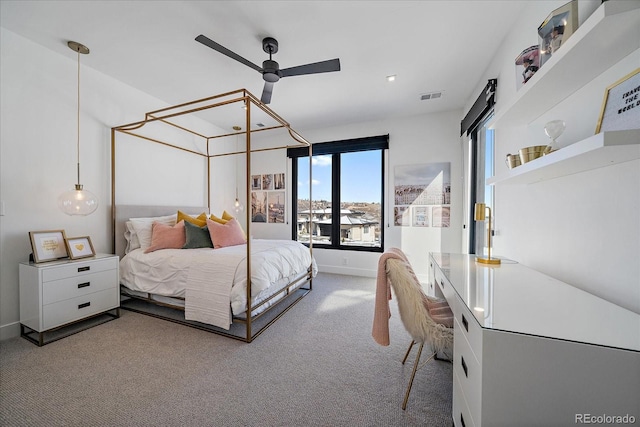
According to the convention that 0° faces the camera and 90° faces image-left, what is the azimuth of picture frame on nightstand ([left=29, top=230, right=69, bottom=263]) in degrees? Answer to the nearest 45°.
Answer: approximately 315°

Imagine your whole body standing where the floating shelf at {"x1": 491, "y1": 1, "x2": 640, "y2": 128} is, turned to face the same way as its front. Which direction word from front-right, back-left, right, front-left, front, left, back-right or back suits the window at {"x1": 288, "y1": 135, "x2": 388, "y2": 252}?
right

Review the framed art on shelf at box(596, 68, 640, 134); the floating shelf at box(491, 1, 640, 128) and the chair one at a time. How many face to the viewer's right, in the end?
1

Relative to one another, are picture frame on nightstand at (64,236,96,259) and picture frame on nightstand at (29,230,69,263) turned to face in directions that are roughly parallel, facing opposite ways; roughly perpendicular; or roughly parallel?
roughly parallel

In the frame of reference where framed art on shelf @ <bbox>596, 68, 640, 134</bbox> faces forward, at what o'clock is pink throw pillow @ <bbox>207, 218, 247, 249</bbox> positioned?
The pink throw pillow is roughly at 1 o'clock from the framed art on shelf.

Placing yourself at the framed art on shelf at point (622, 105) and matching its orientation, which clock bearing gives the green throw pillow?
The green throw pillow is roughly at 1 o'clock from the framed art on shelf.

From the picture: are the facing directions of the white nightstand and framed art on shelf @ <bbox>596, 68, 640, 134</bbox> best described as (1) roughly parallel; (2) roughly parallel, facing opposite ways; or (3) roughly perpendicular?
roughly parallel, facing opposite ways

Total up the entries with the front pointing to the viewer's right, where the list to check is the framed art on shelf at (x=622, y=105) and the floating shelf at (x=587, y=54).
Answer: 0

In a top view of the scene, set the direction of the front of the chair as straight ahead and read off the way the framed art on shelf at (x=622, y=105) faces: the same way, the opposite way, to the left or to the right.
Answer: the opposite way

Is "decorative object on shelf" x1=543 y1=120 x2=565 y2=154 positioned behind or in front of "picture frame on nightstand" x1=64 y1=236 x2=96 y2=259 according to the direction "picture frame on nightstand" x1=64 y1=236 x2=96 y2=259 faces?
in front

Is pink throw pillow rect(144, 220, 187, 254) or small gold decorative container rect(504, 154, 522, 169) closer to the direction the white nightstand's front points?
the small gold decorative container

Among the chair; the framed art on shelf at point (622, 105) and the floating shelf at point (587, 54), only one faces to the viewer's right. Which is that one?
the chair

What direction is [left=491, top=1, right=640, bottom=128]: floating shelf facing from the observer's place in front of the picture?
facing the viewer and to the left of the viewer

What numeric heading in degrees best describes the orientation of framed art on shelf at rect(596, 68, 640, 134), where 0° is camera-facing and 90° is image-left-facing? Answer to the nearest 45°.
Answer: approximately 45°

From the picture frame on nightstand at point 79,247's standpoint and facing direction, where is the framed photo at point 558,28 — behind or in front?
in front

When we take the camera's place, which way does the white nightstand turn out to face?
facing the viewer and to the right of the viewer
